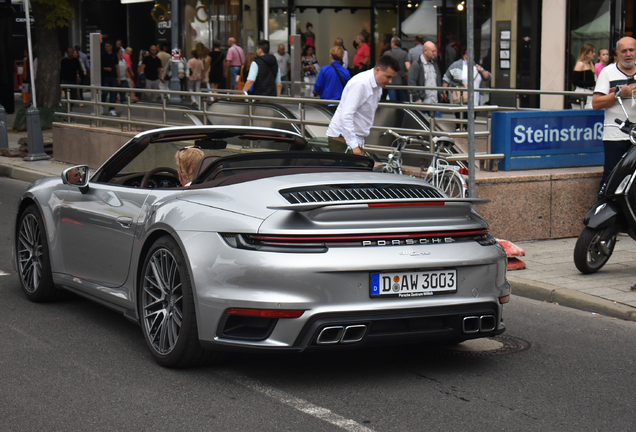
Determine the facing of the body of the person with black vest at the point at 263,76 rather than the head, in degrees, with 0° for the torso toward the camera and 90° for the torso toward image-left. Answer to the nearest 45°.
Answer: approximately 135°

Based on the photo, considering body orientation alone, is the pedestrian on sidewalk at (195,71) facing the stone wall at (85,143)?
no

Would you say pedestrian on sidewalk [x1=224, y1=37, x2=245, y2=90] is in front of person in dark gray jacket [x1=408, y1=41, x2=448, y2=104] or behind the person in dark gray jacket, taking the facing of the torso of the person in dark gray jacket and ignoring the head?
behind

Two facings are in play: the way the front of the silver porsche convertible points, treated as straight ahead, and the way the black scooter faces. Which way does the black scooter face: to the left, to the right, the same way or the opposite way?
to the left

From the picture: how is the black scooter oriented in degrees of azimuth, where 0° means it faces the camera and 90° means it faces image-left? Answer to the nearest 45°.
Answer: approximately 45°

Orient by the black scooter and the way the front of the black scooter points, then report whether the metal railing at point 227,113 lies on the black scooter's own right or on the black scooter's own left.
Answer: on the black scooter's own right
